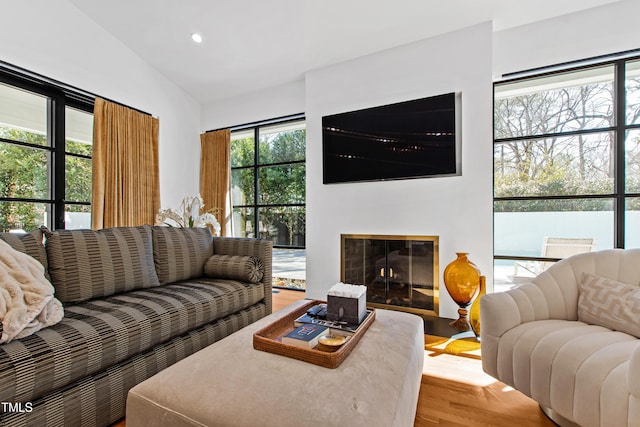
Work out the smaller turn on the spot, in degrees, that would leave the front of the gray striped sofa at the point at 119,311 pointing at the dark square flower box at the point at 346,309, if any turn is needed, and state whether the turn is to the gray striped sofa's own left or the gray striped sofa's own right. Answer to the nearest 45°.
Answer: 0° — it already faces it

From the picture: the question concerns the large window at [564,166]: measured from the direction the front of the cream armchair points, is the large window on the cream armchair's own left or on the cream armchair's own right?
on the cream armchair's own right

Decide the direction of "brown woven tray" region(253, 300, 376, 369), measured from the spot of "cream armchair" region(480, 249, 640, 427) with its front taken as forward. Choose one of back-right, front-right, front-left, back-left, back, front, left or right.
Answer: front

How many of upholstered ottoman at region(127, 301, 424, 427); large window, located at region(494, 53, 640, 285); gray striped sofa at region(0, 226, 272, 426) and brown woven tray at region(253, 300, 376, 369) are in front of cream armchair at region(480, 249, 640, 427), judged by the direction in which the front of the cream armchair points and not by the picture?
3

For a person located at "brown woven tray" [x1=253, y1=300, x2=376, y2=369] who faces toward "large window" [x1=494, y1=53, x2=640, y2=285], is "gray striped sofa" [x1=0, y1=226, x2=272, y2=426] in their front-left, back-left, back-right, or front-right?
back-left

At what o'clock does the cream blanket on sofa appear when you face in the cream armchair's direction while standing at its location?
The cream blanket on sofa is roughly at 12 o'clock from the cream armchair.

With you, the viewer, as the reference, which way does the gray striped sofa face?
facing the viewer and to the right of the viewer

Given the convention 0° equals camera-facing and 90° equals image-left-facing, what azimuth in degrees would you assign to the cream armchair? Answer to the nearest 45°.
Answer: approximately 45°

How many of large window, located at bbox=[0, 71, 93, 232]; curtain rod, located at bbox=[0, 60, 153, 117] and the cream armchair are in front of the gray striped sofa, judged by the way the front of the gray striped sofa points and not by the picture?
1

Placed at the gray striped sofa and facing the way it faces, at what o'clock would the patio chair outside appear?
The patio chair outside is roughly at 11 o'clock from the gray striped sofa.

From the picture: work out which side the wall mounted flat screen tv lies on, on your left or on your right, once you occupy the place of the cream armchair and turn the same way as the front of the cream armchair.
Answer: on your right

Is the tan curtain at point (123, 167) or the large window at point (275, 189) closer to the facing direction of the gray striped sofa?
the large window

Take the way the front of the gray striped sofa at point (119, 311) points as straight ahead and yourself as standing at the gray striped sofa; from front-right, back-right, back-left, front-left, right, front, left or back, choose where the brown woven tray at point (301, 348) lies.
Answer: front

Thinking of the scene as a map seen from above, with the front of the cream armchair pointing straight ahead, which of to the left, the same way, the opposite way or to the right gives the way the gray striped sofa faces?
the opposite way

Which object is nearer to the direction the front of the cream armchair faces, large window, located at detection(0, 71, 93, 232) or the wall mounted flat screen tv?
the large window

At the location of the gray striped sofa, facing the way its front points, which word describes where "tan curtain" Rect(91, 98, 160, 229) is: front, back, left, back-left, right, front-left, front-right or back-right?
back-left

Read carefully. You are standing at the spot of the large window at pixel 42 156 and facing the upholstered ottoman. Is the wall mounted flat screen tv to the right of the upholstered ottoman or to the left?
left

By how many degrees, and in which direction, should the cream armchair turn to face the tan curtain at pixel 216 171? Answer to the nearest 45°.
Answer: approximately 45° to its right

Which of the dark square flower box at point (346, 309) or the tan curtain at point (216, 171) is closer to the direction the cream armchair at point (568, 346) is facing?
the dark square flower box

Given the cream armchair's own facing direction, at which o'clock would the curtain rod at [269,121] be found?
The curtain rod is roughly at 2 o'clock from the cream armchair.

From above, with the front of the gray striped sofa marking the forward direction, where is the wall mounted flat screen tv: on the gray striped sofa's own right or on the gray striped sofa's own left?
on the gray striped sofa's own left

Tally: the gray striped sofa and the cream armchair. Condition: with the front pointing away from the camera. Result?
0
